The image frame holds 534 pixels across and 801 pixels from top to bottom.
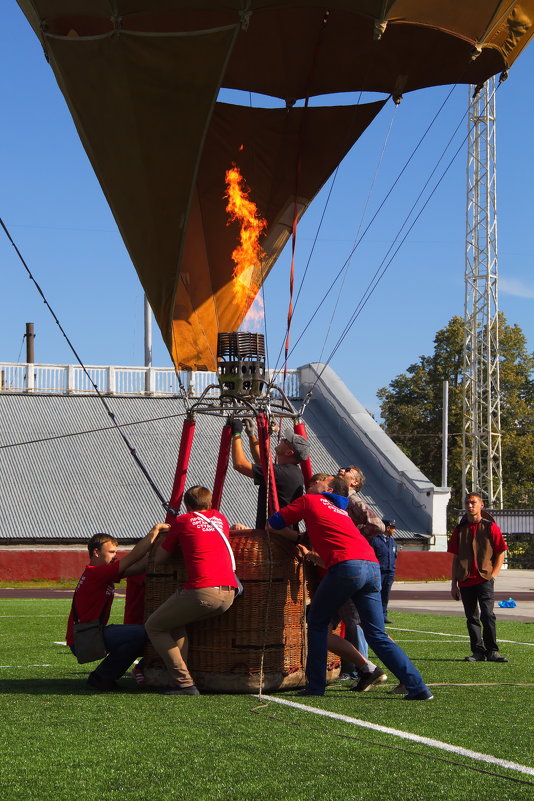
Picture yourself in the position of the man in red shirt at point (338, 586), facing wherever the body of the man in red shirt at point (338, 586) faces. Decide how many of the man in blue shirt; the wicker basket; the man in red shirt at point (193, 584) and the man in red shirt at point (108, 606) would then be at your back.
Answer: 0

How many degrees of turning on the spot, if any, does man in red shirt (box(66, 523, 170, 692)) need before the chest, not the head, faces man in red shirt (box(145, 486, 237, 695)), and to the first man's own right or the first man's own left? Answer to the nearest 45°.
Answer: approximately 45° to the first man's own right

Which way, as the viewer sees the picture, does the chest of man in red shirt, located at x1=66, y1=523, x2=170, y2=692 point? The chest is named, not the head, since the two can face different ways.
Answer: to the viewer's right

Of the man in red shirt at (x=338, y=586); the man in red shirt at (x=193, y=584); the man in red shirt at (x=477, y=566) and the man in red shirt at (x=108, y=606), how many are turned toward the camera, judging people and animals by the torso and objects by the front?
1

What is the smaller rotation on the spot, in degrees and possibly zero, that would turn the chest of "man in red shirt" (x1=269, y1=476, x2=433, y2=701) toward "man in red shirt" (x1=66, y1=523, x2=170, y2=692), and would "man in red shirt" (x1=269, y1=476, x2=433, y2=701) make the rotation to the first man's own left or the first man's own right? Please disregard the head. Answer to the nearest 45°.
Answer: approximately 45° to the first man's own left

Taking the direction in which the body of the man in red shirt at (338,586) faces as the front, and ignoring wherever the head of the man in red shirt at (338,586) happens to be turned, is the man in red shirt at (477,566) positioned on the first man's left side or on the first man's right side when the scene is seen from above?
on the first man's right side

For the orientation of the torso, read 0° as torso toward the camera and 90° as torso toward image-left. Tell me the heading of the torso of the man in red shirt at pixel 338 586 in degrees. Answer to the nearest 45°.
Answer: approximately 135°

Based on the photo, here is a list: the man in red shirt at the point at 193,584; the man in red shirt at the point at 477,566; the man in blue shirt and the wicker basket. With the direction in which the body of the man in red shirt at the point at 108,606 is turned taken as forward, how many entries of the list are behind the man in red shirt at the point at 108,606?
0

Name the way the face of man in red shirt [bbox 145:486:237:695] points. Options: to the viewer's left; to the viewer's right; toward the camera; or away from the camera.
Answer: away from the camera

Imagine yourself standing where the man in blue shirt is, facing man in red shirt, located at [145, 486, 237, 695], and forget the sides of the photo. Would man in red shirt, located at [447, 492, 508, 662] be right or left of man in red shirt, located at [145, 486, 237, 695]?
left

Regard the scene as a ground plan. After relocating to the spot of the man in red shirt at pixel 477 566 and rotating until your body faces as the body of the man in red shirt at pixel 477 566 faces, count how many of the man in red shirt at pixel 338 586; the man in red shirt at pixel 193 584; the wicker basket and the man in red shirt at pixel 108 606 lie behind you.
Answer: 0

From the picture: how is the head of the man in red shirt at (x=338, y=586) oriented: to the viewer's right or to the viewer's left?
to the viewer's left

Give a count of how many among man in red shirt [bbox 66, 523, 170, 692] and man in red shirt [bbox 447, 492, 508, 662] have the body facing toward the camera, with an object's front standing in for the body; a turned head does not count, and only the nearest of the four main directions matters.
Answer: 1

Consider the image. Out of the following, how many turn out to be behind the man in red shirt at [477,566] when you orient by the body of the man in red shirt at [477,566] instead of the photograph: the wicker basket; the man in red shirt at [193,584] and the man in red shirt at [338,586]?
0

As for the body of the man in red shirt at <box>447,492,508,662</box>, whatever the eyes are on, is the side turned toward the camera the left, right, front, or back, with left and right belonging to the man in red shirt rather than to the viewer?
front

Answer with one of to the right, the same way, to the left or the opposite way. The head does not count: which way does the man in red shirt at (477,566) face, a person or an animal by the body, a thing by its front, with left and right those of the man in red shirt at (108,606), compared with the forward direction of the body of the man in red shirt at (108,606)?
to the right

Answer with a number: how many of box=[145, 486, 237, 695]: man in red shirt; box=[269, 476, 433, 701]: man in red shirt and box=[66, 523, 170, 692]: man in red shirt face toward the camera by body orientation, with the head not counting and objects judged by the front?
0

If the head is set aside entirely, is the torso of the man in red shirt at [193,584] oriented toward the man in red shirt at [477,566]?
no
